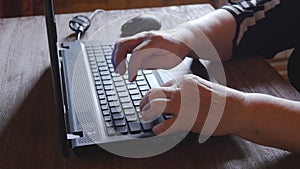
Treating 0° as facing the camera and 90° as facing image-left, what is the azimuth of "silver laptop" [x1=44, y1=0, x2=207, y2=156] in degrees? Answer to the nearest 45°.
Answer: approximately 270°
